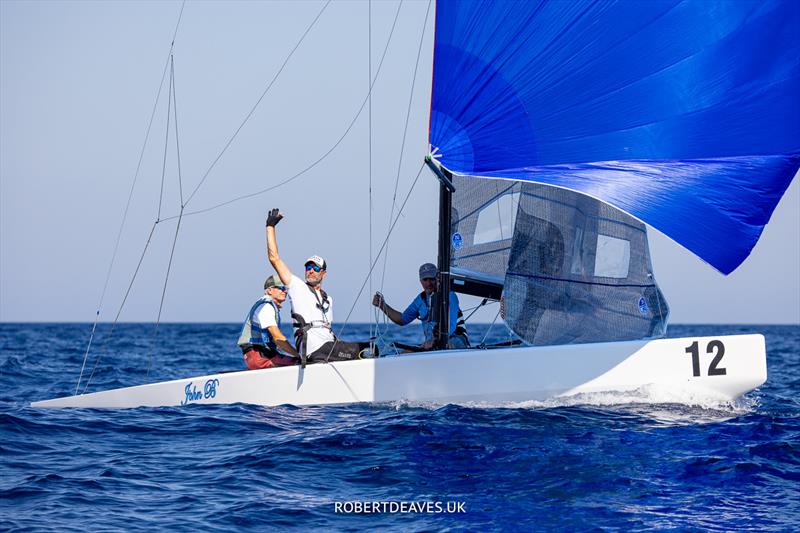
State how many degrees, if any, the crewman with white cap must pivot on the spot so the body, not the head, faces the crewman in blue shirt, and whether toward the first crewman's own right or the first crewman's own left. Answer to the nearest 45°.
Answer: approximately 45° to the first crewman's own left

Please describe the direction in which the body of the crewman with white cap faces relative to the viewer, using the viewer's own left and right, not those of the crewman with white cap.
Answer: facing the viewer and to the right of the viewer

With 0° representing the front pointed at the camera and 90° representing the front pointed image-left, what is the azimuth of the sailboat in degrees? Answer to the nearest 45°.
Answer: approximately 270°
